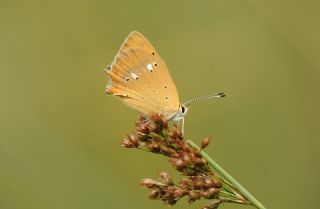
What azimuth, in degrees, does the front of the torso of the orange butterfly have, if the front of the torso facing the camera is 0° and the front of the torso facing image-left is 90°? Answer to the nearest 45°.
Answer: approximately 270°
